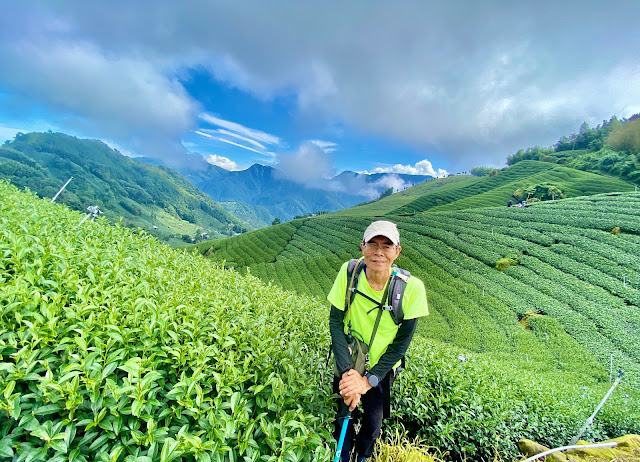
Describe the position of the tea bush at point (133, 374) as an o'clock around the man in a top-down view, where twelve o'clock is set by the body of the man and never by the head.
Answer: The tea bush is roughly at 2 o'clock from the man.

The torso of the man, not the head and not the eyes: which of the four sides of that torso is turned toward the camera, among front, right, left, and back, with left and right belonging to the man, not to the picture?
front

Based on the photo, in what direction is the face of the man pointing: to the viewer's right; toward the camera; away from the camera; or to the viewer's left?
toward the camera
